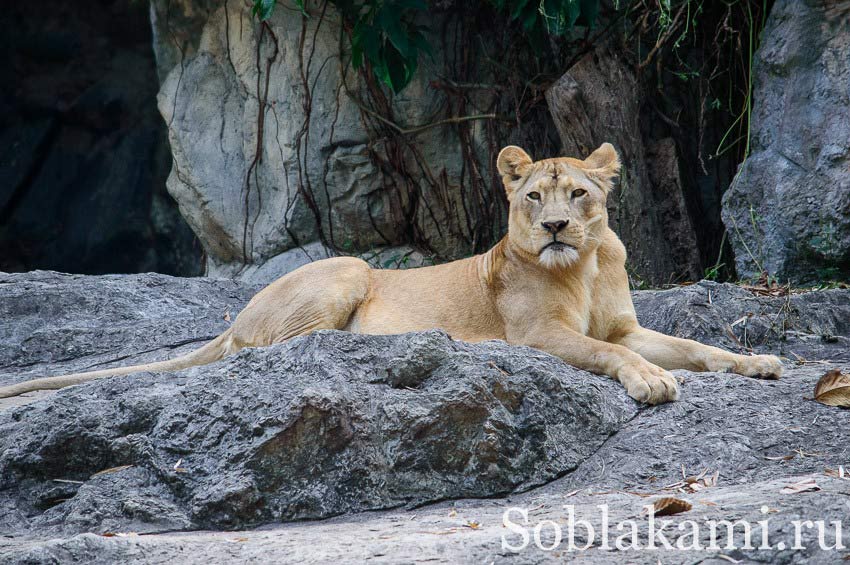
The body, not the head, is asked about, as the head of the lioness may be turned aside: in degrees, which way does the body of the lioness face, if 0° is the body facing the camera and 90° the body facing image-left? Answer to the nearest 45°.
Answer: approximately 315°

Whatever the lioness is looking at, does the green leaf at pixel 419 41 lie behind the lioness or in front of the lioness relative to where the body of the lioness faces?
behind

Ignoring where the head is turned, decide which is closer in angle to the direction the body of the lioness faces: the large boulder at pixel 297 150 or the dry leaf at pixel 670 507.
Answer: the dry leaf

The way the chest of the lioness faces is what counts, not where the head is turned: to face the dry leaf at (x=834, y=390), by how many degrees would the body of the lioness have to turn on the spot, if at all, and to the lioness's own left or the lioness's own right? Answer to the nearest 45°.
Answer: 0° — it already faces it

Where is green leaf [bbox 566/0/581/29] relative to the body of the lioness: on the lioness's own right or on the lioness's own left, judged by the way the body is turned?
on the lioness's own left

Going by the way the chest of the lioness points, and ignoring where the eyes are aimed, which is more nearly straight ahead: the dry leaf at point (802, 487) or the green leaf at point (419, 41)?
the dry leaf

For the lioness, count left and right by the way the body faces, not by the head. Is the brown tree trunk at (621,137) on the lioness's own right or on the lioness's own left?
on the lioness's own left

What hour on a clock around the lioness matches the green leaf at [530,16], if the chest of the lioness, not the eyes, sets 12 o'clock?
The green leaf is roughly at 8 o'clock from the lioness.

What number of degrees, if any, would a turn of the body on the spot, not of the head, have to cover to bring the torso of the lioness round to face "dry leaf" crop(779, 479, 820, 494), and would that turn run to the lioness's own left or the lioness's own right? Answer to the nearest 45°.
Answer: approximately 45° to the lioness's own right

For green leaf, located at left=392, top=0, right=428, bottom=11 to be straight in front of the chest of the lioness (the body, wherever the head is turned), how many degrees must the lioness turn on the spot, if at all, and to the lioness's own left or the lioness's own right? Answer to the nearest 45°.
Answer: approximately 135° to the lioness's own left

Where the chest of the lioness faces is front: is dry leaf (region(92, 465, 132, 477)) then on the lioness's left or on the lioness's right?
on the lioness's right
